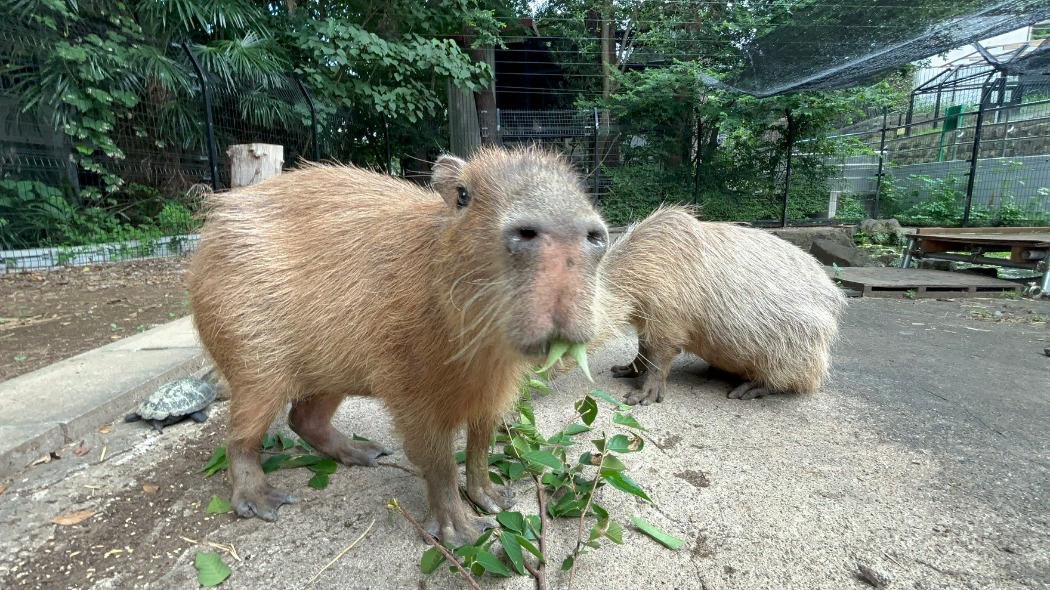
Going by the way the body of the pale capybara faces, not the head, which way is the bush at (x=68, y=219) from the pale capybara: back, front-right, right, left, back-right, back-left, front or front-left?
front

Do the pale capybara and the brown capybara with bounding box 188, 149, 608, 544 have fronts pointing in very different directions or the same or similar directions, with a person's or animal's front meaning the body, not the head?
very different directions

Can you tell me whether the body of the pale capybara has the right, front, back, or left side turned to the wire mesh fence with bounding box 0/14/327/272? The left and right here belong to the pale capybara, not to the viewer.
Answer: front

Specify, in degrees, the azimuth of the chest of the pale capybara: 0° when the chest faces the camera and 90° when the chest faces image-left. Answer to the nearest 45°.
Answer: approximately 90°

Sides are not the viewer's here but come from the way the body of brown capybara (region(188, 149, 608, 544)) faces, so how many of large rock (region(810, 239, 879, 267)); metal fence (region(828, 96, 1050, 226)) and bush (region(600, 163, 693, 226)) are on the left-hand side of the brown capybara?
3

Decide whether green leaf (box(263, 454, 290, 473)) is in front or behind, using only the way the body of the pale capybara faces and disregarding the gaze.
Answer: in front

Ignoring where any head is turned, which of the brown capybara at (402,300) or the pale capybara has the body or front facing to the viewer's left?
the pale capybara

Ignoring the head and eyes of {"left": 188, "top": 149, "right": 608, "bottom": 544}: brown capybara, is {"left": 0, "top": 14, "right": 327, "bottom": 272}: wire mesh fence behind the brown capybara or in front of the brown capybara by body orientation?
behind

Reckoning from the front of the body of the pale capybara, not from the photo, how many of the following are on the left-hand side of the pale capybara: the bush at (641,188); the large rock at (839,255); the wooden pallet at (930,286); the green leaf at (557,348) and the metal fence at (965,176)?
1

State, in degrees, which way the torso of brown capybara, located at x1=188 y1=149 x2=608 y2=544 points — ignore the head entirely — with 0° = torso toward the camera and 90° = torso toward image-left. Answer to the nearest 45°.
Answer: approximately 315°

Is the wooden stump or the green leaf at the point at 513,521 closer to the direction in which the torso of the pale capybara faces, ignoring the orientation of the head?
the wooden stump

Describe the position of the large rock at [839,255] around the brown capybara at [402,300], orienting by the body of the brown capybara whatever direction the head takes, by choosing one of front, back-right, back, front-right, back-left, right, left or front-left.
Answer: left

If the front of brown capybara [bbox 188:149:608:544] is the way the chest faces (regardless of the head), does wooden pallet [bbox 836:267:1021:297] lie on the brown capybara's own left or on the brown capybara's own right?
on the brown capybara's own left

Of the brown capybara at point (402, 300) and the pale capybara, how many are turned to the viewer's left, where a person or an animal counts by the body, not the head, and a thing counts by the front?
1

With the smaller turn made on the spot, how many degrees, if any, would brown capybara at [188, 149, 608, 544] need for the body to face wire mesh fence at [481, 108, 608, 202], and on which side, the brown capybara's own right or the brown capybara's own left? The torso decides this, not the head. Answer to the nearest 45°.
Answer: approximately 135° to the brown capybara's own left
